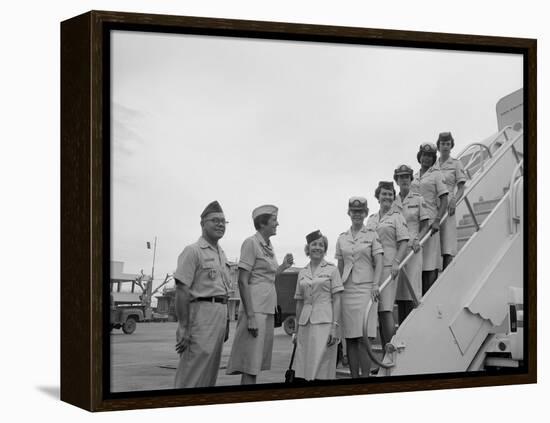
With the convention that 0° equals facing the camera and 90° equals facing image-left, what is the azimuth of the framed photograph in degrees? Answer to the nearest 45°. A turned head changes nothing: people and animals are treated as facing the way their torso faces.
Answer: approximately 315°
